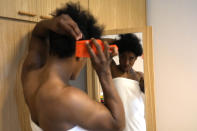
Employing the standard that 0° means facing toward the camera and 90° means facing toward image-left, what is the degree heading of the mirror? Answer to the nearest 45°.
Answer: approximately 45°
